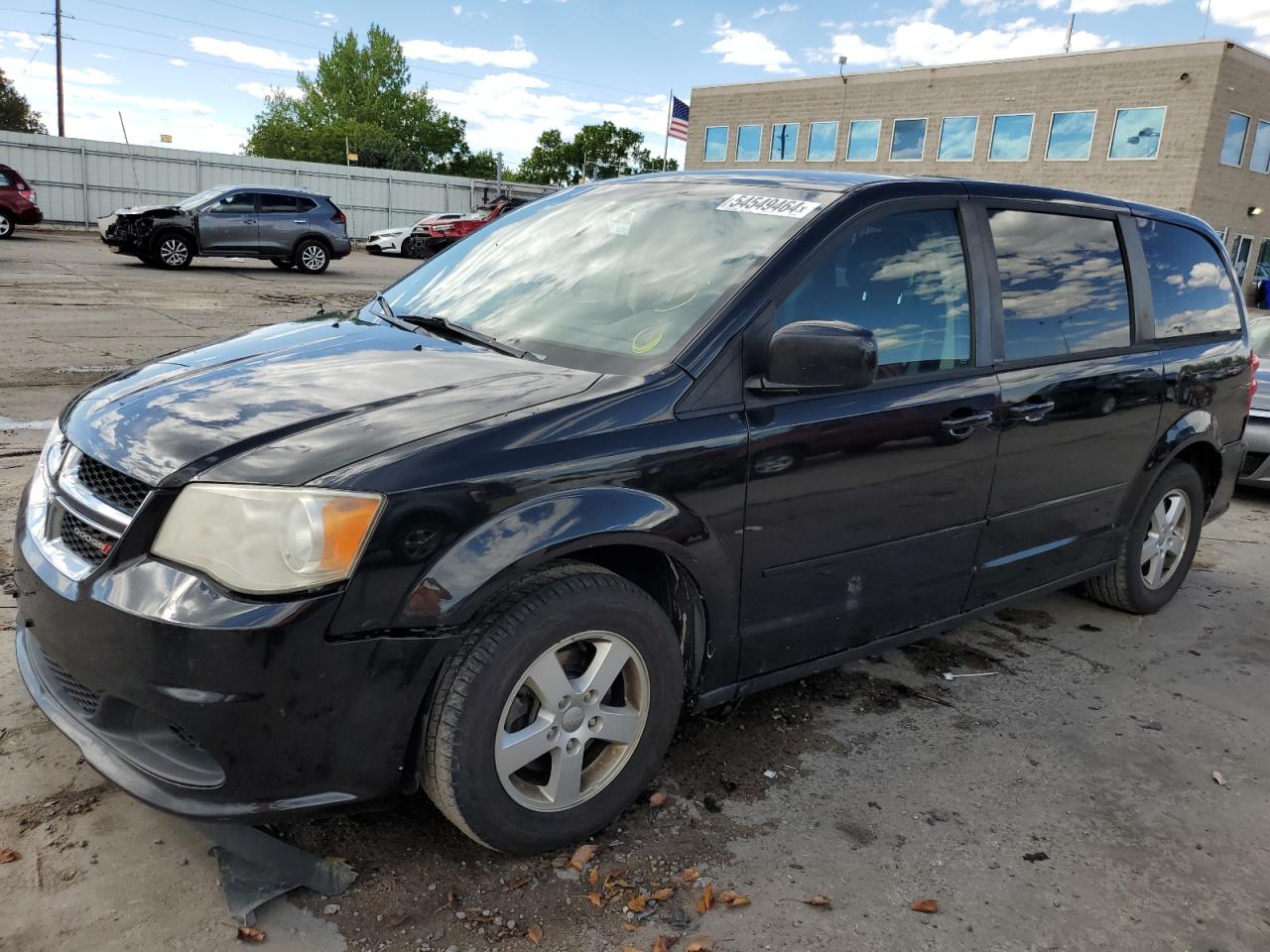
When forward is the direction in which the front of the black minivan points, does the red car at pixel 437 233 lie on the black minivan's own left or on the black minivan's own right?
on the black minivan's own right

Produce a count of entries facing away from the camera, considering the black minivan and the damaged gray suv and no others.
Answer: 0

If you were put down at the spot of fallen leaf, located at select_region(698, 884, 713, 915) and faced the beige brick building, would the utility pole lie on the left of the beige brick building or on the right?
left

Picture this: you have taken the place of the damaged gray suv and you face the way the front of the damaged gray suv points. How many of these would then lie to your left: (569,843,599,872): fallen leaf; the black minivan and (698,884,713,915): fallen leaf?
3

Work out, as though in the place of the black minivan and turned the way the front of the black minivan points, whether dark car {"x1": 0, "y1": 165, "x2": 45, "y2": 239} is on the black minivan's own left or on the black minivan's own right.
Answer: on the black minivan's own right

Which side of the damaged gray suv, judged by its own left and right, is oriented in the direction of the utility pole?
right

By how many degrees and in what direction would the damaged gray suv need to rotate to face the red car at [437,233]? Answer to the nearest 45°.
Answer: approximately 135° to its right

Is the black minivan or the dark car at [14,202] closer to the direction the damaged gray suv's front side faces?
the dark car

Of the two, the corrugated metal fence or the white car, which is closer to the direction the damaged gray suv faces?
the corrugated metal fence

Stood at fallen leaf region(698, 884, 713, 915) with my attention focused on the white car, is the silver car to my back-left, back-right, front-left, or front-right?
front-right

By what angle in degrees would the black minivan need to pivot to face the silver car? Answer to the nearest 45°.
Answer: approximately 180°

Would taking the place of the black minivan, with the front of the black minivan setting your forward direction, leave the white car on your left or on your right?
on your right

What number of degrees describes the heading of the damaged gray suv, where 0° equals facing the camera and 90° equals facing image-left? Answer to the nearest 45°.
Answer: approximately 90°

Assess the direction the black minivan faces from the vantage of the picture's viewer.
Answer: facing the viewer and to the left of the viewer
